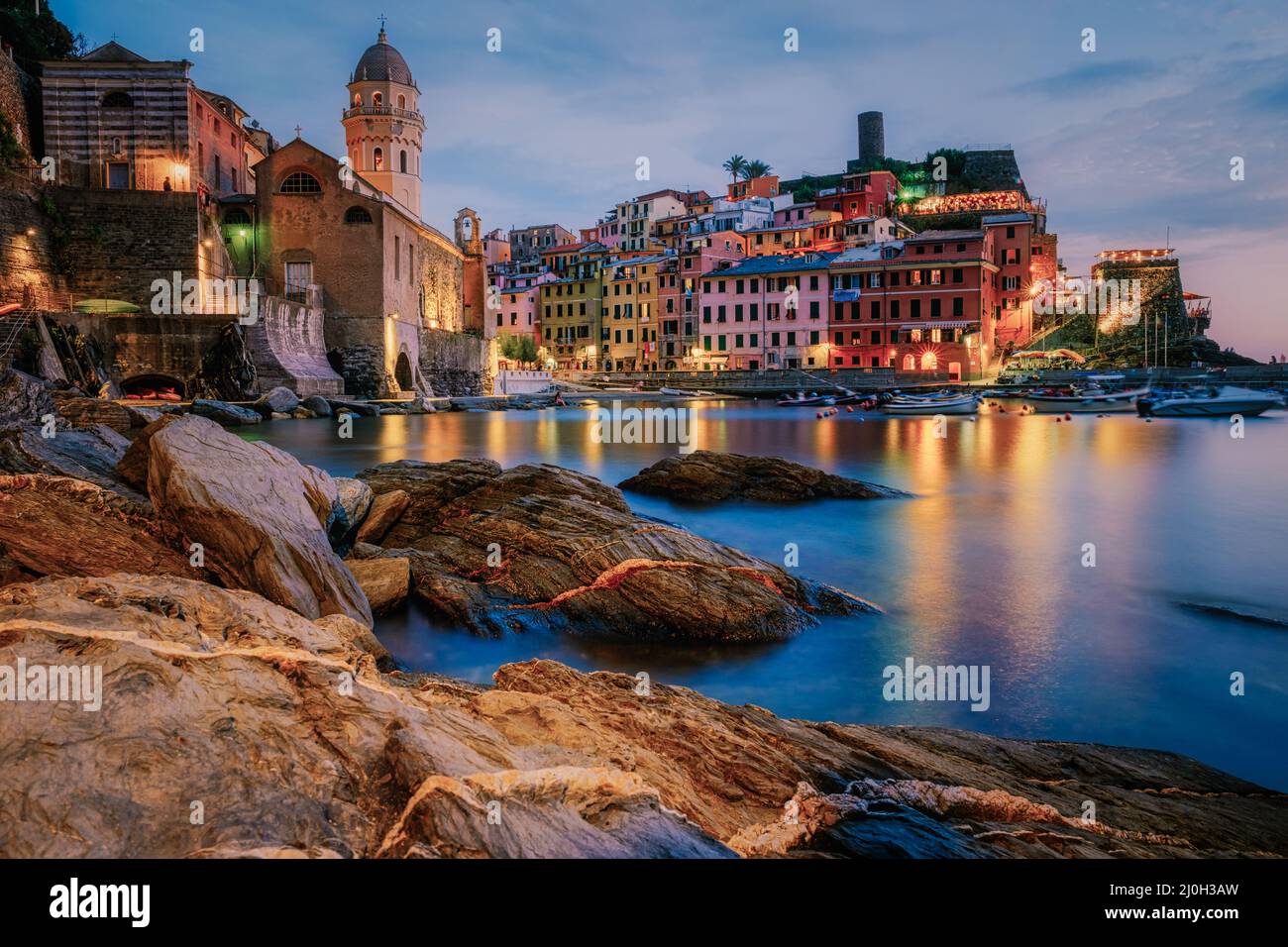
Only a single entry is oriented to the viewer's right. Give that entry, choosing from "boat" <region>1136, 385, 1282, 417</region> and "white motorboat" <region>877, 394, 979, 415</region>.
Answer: the boat

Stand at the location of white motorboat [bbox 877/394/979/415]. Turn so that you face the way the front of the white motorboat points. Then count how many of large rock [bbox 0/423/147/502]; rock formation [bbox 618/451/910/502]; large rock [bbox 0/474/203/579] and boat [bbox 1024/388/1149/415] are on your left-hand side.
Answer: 3

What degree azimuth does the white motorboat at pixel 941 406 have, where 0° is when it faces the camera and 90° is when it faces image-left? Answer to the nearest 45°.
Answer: approximately 90°

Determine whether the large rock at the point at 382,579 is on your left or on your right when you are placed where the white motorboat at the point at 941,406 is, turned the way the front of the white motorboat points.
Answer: on your left

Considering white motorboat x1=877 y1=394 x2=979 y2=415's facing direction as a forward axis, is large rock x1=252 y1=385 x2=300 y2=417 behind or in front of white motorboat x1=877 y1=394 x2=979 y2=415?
in front

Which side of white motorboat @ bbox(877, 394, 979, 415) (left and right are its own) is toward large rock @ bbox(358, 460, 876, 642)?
left

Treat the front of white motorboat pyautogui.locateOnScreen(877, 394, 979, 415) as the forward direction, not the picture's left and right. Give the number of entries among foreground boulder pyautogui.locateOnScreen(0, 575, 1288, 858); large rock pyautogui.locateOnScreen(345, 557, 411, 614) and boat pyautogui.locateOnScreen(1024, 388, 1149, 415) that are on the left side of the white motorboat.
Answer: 2

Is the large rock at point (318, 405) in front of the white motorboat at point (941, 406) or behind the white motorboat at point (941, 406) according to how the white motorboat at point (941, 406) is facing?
in front

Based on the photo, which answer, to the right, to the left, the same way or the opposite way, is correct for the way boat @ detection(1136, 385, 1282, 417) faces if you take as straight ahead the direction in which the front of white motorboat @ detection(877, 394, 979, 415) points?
the opposite way

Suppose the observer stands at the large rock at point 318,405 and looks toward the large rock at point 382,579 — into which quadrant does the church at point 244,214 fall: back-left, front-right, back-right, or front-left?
back-right

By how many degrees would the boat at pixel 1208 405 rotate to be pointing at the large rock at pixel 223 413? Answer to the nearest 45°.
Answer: approximately 135° to its right

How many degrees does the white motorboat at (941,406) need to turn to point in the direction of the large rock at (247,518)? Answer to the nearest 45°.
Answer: approximately 90° to its left

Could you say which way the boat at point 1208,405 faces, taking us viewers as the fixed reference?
facing to the right of the viewer
